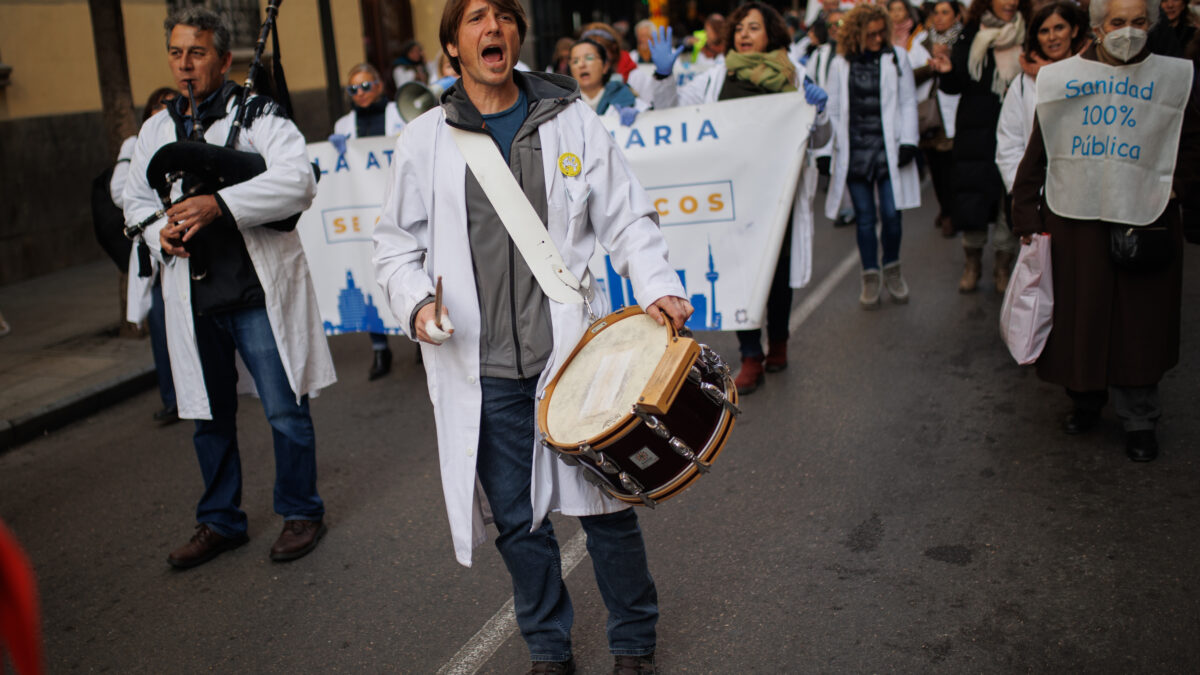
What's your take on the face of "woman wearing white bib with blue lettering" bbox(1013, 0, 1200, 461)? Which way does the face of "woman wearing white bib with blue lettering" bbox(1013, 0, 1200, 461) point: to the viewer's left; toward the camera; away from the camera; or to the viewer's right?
toward the camera

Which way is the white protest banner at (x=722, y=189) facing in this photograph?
toward the camera

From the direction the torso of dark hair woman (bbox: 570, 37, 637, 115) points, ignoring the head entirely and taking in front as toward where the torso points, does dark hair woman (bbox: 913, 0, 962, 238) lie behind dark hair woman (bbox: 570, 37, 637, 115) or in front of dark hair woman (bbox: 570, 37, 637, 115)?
behind

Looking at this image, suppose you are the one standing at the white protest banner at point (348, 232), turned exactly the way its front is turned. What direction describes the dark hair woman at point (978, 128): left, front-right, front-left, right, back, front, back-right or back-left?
left

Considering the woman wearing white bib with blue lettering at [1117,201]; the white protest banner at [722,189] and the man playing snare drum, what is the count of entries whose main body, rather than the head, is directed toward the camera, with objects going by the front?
3

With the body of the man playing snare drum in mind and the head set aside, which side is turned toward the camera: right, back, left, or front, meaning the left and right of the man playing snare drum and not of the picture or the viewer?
front

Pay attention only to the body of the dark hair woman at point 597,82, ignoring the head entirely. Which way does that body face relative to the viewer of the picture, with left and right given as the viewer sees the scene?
facing the viewer and to the left of the viewer

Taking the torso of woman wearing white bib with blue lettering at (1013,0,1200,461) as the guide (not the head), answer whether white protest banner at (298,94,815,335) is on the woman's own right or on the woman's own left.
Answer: on the woman's own right

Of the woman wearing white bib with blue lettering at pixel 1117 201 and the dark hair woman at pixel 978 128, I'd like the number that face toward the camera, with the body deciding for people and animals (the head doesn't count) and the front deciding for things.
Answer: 2

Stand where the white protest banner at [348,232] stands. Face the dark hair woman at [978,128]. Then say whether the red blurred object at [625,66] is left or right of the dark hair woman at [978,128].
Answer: left

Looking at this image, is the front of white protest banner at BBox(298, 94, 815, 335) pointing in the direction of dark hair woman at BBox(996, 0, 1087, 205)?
no

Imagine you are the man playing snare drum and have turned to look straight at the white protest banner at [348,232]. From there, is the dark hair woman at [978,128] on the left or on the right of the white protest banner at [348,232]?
right

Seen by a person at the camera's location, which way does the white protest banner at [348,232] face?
facing the viewer
